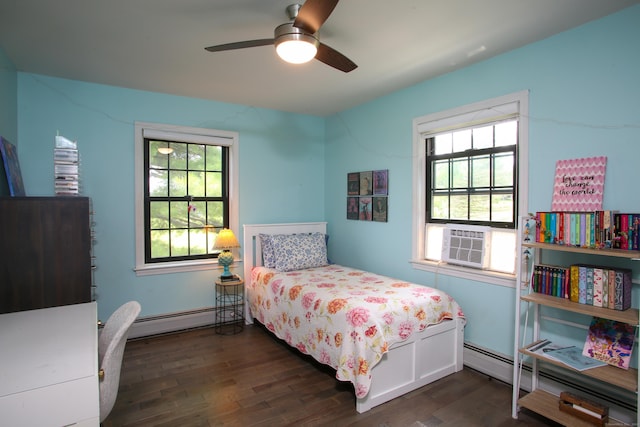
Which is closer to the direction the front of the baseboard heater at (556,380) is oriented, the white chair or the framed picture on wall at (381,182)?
the white chair

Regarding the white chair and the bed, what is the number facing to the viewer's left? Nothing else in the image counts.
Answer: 1

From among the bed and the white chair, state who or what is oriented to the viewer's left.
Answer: the white chair

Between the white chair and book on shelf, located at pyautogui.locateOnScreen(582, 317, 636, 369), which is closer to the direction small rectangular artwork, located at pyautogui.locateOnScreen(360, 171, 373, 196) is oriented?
the white chair

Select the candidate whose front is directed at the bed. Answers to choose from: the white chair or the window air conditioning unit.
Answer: the window air conditioning unit

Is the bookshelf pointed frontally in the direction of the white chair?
yes
